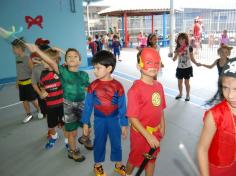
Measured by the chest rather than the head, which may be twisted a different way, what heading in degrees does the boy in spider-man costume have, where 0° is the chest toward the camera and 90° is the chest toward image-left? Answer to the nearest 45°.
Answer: approximately 0°

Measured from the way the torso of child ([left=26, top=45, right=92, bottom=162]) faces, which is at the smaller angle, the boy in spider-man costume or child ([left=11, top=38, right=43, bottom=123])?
the boy in spider-man costume

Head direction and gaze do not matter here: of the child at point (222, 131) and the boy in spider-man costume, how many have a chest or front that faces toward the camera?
2

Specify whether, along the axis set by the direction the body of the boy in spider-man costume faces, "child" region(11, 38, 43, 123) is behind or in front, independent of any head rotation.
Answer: behind

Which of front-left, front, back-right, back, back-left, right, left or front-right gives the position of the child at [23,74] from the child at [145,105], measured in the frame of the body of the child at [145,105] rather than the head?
back
